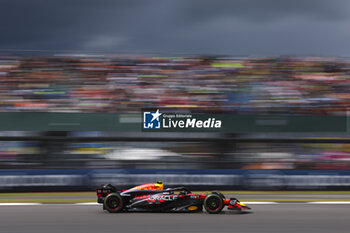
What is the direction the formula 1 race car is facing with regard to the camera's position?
facing to the right of the viewer
